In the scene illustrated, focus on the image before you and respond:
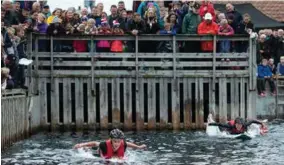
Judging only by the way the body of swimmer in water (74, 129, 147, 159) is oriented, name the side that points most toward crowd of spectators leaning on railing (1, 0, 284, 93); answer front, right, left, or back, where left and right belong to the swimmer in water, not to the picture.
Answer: back

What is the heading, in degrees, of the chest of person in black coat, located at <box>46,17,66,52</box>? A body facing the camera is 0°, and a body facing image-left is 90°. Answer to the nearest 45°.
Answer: approximately 0°

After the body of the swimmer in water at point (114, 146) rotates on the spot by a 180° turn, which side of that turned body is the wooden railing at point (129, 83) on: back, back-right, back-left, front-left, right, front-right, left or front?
front

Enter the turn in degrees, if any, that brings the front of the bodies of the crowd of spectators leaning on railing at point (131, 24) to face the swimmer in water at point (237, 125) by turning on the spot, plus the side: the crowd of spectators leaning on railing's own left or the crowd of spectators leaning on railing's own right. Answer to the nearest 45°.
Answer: approximately 45° to the crowd of spectators leaning on railing's own left

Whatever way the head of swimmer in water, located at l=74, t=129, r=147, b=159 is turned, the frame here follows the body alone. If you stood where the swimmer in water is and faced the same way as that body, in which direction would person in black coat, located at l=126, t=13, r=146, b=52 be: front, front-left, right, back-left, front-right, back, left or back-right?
back

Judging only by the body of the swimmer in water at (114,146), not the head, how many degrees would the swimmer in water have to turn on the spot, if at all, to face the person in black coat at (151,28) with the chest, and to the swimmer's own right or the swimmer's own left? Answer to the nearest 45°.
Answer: approximately 180°

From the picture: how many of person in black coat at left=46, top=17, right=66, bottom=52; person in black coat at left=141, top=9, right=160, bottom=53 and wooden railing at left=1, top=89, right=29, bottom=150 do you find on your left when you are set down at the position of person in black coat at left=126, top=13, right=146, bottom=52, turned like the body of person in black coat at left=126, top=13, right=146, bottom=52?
1

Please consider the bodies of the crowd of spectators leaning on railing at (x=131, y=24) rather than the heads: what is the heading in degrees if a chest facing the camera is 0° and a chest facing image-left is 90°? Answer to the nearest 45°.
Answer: approximately 0°

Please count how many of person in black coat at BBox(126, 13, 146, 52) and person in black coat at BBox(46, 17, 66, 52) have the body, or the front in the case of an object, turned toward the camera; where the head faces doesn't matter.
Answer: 2

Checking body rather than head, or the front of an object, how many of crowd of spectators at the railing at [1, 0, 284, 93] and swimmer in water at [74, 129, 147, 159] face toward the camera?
2
